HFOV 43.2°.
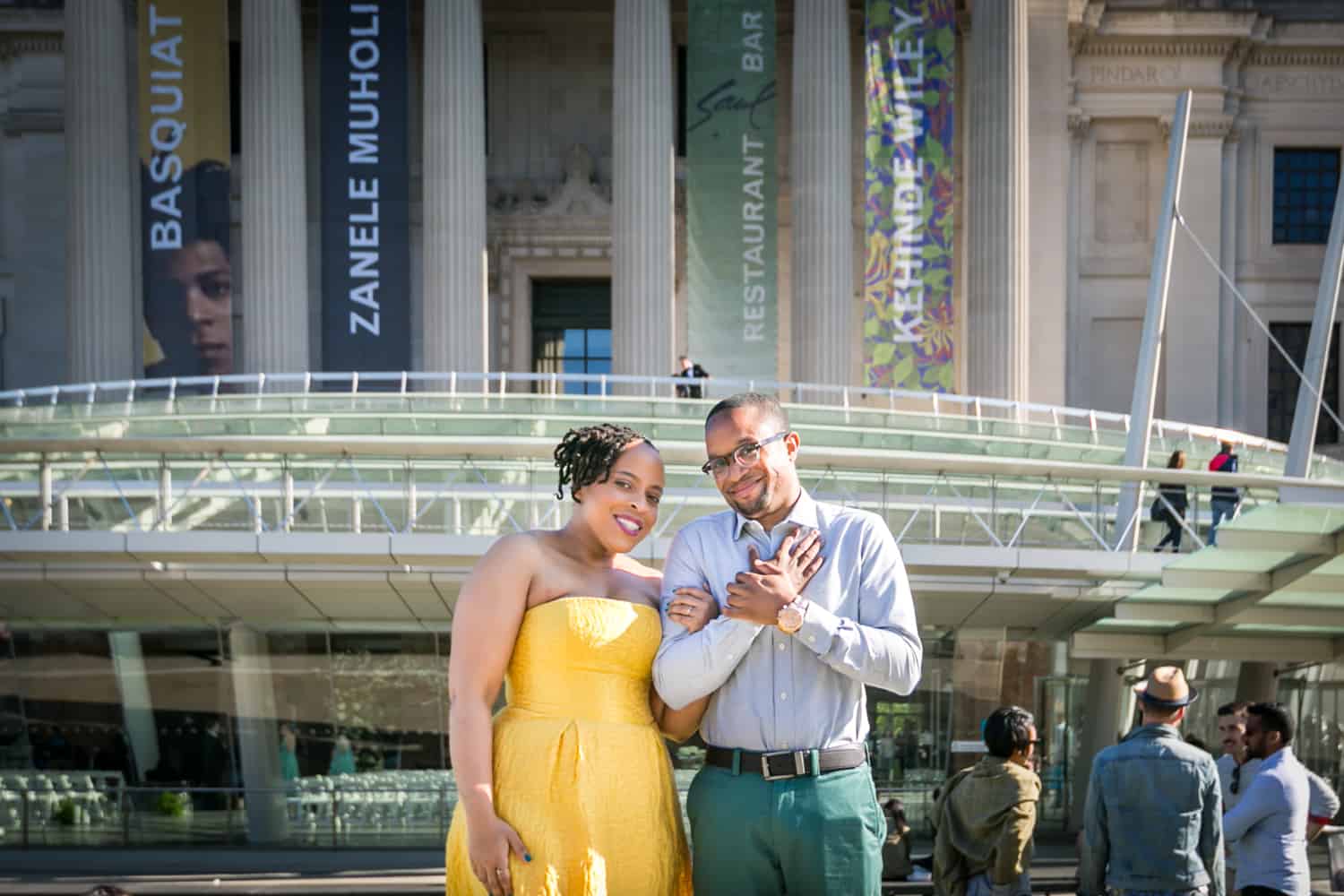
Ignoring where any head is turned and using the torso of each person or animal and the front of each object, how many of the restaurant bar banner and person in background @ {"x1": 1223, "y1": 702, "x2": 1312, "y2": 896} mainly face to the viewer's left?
1

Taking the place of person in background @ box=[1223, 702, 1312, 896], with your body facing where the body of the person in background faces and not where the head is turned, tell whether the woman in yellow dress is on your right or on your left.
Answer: on your left

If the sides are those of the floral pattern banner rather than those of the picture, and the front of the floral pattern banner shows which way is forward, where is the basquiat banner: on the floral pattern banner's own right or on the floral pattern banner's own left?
on the floral pattern banner's own right

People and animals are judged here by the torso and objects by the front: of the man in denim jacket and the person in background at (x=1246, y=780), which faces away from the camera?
the man in denim jacket

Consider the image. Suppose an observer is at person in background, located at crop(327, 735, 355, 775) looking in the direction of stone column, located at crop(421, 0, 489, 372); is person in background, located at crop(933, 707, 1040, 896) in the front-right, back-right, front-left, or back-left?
back-right

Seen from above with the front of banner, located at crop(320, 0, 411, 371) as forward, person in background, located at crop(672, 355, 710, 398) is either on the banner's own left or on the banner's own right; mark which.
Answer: on the banner's own left

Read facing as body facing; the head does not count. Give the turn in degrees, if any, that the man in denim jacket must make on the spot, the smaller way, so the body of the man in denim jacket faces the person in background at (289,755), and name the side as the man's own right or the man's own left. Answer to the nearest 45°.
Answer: approximately 45° to the man's own left

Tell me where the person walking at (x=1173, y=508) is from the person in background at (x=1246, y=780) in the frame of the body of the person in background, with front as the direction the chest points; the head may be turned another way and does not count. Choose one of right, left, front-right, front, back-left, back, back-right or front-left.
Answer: back-right

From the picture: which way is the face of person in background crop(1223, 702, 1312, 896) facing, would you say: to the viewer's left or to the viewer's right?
to the viewer's left

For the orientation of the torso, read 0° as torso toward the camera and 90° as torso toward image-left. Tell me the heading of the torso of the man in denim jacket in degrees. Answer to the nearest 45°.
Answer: approximately 180°

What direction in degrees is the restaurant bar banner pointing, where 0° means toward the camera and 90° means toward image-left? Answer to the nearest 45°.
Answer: approximately 0°
